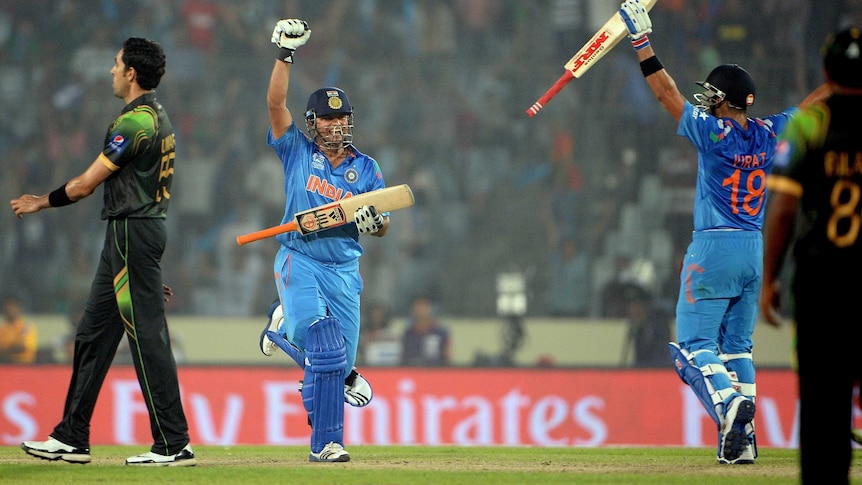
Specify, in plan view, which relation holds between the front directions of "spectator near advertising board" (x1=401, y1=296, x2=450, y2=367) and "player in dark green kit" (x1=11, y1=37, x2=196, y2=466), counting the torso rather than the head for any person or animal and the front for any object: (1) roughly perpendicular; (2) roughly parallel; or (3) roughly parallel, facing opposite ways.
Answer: roughly perpendicular

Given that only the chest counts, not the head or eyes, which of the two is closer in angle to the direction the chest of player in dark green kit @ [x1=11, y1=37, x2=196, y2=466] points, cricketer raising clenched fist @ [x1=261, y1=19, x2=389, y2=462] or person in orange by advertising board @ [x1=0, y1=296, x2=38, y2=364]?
the person in orange by advertising board

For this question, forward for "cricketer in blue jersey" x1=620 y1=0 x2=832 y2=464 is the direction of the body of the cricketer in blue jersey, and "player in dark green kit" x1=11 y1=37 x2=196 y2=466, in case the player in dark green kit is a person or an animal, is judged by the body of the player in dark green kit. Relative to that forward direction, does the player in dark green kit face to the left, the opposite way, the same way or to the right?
to the left

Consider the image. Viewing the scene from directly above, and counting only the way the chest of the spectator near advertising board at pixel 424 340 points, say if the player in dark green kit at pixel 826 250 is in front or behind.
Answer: in front

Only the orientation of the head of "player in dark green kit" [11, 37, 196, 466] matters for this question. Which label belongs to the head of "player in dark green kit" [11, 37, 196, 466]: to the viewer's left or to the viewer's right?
to the viewer's left

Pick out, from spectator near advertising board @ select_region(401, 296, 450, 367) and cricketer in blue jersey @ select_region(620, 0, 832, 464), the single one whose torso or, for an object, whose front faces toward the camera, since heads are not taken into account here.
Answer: the spectator near advertising board

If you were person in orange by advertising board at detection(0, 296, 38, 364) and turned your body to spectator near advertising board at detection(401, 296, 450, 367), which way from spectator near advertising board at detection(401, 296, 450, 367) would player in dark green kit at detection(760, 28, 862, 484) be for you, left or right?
right

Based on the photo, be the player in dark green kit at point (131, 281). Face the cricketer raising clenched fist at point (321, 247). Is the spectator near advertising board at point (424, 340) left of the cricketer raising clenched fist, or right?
left

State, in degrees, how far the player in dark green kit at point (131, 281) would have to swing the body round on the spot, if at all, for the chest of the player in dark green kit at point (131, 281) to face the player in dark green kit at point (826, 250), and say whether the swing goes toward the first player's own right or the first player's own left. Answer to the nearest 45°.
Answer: approximately 135° to the first player's own left

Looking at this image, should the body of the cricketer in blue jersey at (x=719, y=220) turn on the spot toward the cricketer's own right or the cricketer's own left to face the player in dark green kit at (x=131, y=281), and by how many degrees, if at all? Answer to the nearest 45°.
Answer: approximately 90° to the cricketer's own left

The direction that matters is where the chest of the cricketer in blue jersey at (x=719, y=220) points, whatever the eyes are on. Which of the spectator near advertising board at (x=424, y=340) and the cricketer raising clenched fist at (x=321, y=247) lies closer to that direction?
the spectator near advertising board

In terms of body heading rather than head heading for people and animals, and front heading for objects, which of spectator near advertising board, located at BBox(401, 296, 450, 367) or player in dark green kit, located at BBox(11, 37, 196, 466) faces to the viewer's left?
the player in dark green kit

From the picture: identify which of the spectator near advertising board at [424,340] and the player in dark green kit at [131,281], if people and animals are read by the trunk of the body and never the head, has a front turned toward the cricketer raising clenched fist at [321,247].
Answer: the spectator near advertising board

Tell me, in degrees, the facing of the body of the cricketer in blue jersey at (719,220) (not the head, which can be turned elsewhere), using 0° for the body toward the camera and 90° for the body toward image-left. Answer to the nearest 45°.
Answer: approximately 135°

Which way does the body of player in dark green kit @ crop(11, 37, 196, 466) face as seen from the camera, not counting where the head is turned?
to the viewer's left

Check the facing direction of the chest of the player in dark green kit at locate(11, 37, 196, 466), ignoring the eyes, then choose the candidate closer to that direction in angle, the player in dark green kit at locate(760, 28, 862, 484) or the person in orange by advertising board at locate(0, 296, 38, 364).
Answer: the person in orange by advertising board

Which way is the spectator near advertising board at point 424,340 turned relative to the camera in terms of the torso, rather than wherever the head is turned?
toward the camera

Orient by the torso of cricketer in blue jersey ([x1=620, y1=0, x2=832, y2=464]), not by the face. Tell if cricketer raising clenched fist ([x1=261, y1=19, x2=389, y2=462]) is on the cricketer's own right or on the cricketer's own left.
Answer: on the cricketer's own left

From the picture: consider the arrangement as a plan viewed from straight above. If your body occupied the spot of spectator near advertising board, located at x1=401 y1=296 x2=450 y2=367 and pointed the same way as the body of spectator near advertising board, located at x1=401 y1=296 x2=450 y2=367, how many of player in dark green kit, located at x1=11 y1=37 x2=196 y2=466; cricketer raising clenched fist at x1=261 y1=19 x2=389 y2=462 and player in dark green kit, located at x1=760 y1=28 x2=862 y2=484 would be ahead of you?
3

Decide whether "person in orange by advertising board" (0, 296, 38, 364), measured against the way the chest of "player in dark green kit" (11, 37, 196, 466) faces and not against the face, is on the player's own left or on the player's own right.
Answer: on the player's own right
